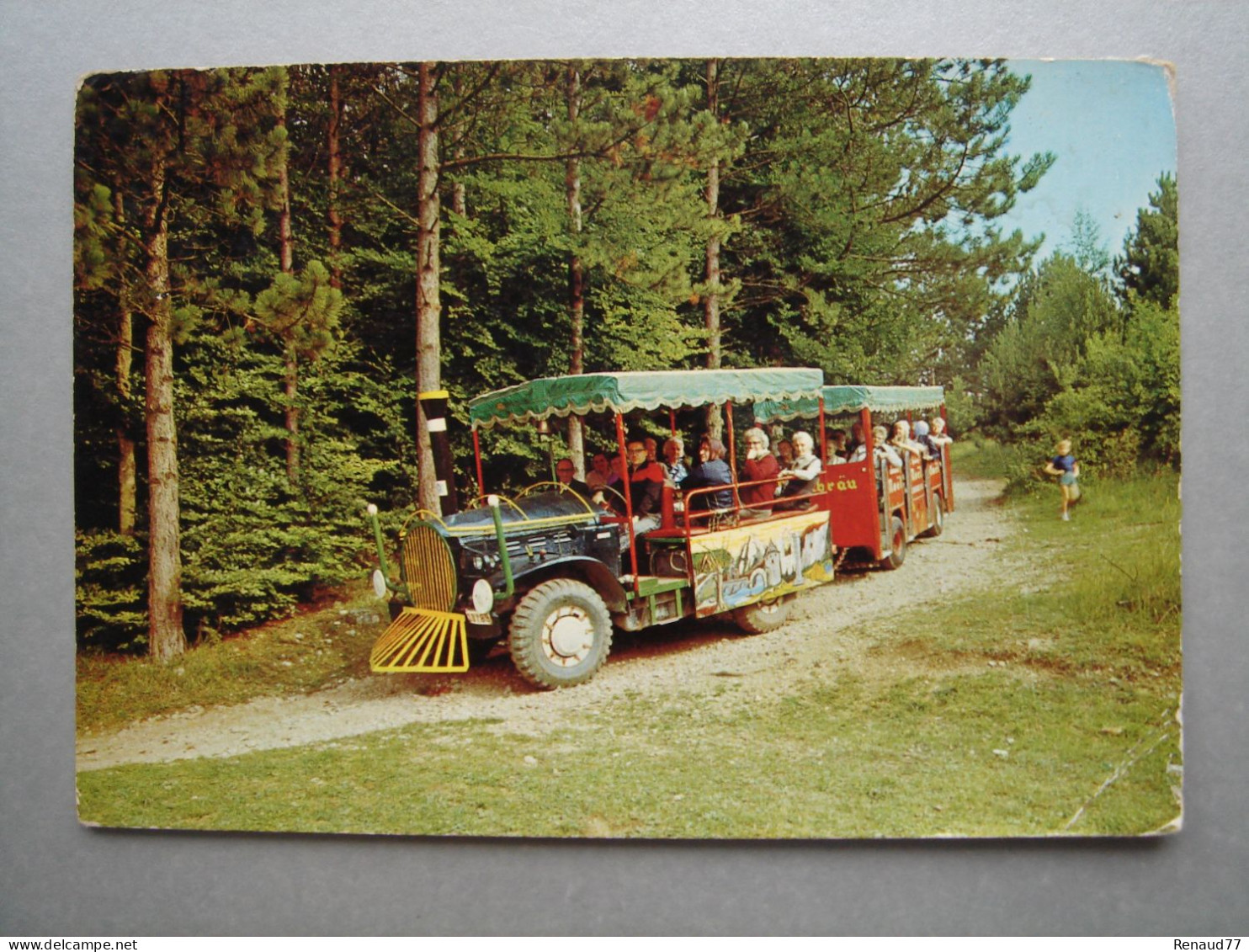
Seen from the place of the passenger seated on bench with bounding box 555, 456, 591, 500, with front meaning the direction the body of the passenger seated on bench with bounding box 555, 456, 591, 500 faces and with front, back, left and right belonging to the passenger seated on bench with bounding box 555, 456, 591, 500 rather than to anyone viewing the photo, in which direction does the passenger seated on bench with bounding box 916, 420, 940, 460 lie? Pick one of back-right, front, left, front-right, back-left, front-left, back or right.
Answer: back-left

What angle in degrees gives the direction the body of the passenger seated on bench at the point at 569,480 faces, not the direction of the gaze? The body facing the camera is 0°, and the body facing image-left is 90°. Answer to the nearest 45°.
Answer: approximately 45°

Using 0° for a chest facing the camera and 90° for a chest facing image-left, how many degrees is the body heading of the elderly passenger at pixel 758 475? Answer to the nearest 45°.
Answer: approximately 45°

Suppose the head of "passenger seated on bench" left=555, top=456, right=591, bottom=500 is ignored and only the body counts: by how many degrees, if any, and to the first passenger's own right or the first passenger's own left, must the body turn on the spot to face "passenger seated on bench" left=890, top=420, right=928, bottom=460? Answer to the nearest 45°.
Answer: approximately 135° to the first passenger's own left
